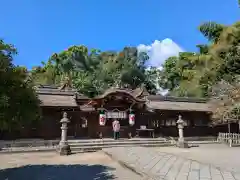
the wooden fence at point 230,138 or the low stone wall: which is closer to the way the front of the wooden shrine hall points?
the low stone wall

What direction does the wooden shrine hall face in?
toward the camera

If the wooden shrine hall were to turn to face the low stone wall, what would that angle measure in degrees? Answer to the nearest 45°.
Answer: approximately 45° to its right

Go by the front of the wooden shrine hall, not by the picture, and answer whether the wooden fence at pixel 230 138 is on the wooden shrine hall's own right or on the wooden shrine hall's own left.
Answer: on the wooden shrine hall's own left
